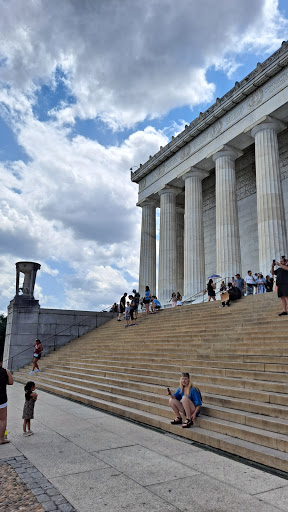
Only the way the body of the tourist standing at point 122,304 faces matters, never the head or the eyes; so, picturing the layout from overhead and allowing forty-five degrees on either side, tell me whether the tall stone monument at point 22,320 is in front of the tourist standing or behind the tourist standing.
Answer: behind

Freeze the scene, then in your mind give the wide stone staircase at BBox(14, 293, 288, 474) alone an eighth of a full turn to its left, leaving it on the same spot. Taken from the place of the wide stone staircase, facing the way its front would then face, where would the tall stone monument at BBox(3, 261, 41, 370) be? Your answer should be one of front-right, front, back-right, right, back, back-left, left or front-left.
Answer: back-right

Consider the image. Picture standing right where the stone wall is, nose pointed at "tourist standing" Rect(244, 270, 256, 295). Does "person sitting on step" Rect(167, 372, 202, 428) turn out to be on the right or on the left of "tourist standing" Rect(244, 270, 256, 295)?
right

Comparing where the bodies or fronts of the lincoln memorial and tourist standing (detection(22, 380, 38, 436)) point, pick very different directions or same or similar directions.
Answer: very different directions

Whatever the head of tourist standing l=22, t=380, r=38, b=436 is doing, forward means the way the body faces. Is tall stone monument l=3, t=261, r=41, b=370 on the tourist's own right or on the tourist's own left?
on the tourist's own left
